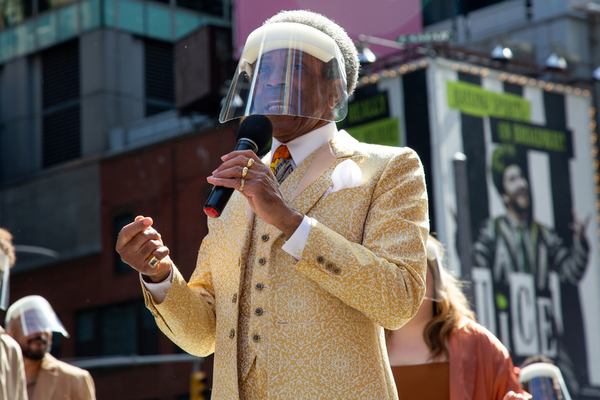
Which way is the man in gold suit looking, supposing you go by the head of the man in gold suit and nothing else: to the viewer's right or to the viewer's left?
to the viewer's left

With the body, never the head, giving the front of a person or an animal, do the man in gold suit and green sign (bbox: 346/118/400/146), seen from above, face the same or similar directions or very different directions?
same or similar directions

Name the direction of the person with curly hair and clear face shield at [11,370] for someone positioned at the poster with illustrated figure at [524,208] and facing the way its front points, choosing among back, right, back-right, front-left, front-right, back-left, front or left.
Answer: front-right

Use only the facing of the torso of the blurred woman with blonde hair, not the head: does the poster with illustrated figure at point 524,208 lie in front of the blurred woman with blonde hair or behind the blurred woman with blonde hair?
behind

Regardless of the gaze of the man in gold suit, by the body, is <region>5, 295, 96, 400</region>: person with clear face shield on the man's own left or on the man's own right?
on the man's own right

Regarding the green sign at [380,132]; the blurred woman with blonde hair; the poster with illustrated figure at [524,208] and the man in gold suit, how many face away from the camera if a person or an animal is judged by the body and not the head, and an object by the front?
0

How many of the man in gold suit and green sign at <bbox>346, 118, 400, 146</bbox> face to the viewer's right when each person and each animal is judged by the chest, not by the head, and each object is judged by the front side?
0

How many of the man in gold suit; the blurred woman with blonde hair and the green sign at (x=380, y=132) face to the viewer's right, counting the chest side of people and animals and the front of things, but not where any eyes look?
0

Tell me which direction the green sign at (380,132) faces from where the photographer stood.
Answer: facing the viewer and to the left of the viewer
